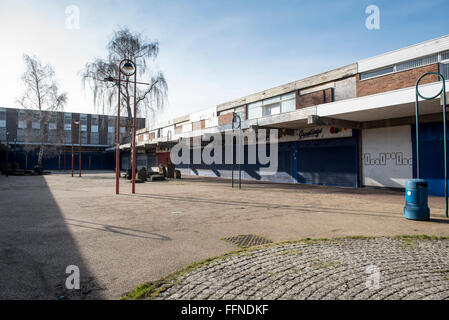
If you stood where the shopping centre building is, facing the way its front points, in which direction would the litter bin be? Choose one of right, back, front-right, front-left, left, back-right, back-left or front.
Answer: front-left

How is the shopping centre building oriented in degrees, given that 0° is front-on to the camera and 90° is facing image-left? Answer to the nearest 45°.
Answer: approximately 45°
